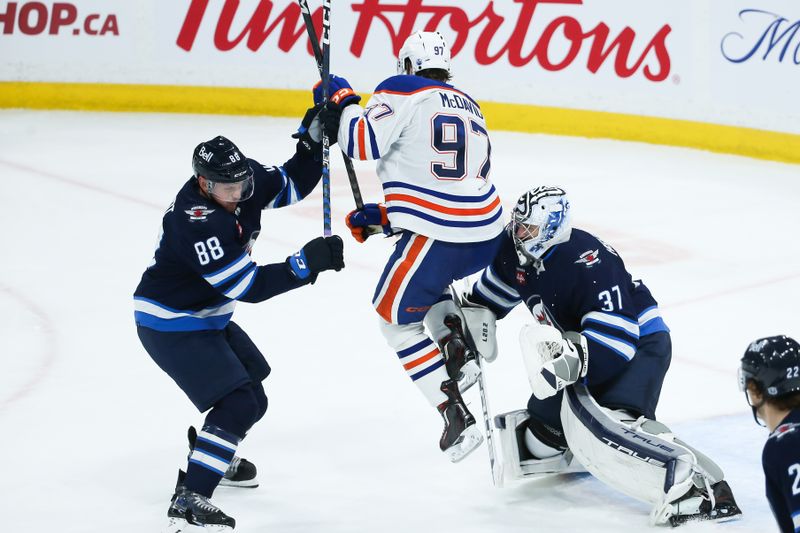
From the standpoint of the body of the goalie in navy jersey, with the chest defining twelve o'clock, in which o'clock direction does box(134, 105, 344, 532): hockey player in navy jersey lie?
The hockey player in navy jersey is roughly at 1 o'clock from the goalie in navy jersey.

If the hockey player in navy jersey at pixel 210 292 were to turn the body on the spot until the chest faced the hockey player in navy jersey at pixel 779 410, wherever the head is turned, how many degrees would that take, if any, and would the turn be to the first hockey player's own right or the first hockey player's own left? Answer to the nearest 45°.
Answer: approximately 45° to the first hockey player's own right

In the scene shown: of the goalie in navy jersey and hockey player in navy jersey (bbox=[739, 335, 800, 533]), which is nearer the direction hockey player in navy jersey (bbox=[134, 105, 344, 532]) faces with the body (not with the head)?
the goalie in navy jersey

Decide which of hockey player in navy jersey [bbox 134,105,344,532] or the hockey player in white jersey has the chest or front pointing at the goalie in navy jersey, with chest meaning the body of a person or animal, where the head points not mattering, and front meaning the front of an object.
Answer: the hockey player in navy jersey

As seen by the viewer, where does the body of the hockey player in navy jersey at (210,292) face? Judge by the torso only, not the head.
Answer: to the viewer's right

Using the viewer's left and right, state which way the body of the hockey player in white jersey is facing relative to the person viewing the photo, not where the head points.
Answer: facing away from the viewer and to the left of the viewer

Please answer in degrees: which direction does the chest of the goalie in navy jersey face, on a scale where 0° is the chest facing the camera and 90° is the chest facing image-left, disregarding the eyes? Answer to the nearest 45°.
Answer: approximately 45°

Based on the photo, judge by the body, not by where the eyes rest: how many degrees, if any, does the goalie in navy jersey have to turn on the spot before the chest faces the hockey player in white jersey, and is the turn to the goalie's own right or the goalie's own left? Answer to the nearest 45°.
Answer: approximately 45° to the goalie's own right
